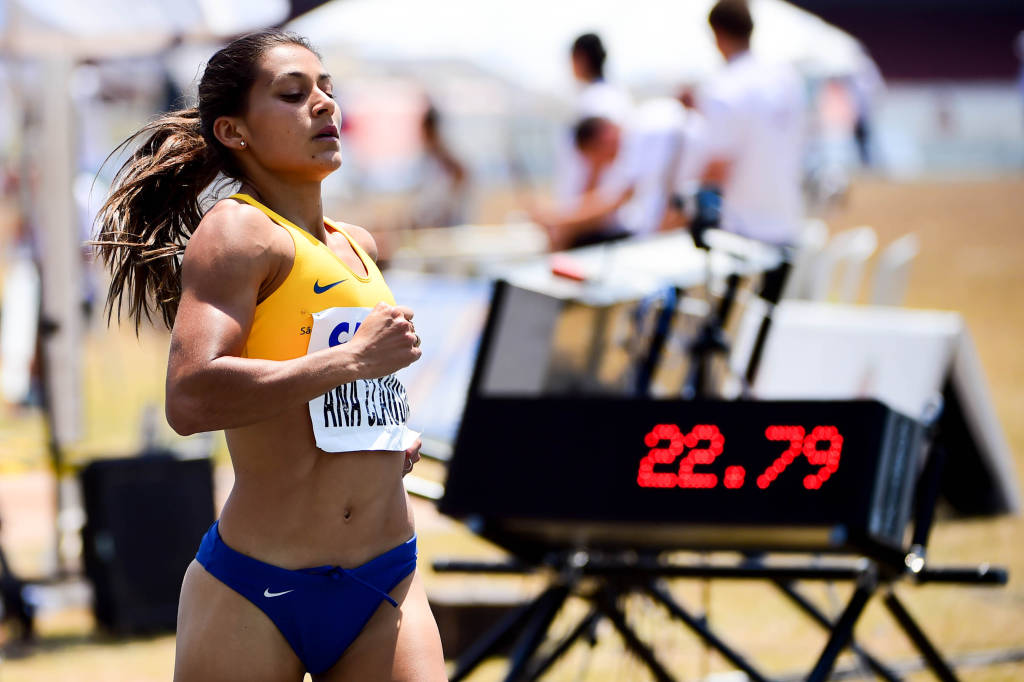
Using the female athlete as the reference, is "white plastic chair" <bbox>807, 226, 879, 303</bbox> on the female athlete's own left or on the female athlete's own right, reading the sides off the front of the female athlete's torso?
on the female athlete's own left

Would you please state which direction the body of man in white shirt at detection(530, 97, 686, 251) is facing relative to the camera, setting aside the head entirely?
to the viewer's left

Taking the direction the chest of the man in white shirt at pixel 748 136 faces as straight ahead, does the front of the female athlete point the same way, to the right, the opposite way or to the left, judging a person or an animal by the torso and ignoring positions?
the opposite way

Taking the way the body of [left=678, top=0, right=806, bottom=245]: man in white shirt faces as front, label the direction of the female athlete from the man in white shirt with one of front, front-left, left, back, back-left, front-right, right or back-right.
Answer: back-left

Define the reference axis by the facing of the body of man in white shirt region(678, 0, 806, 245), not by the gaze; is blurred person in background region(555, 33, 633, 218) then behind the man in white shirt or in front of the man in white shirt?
in front

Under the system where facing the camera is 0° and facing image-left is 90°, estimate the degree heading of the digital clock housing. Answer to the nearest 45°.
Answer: approximately 0°

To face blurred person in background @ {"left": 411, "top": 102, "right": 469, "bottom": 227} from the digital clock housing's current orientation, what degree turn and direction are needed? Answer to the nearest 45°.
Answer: approximately 180°
